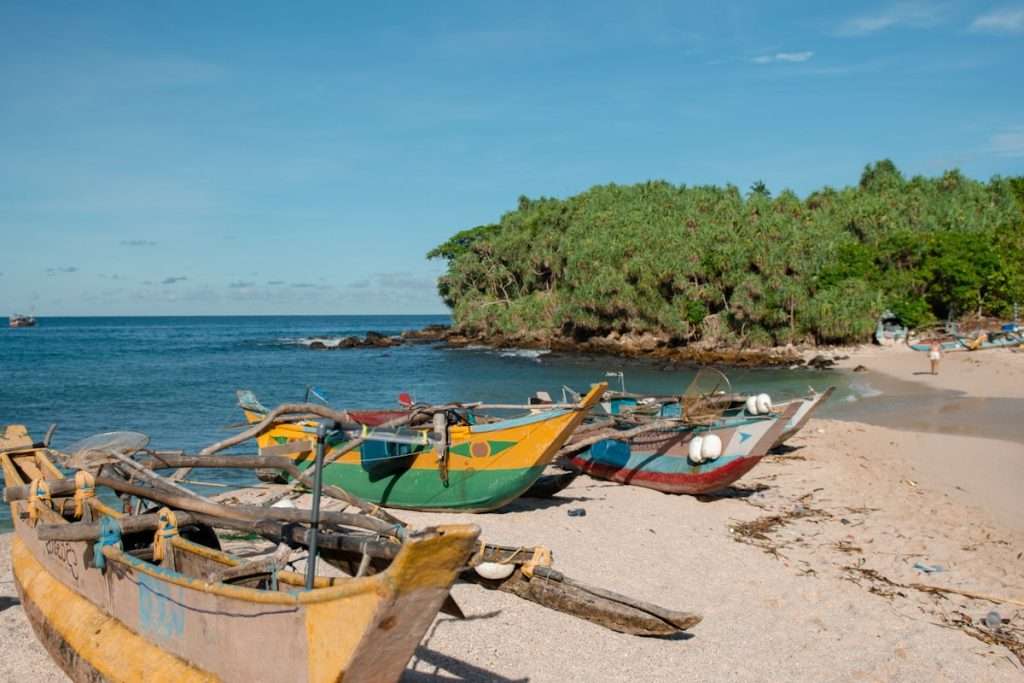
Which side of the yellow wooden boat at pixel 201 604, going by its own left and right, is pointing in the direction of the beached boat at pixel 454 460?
left

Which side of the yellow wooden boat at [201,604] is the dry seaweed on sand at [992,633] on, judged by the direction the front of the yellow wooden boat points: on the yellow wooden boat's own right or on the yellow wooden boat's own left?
on the yellow wooden boat's own left

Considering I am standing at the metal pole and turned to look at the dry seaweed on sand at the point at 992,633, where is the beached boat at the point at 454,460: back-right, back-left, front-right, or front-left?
front-left

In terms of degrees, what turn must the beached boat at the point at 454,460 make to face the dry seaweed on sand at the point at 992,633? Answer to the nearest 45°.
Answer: approximately 45° to its right

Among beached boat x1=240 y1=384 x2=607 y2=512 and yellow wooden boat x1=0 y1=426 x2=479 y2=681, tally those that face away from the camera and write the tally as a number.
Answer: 0

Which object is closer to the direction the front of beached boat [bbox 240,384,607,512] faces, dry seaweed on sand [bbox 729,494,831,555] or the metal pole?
the dry seaweed on sand

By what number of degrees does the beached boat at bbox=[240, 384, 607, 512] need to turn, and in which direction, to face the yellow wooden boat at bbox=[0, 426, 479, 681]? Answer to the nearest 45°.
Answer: approximately 90° to its right

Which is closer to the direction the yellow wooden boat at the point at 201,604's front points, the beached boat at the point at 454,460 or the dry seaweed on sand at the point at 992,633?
the dry seaweed on sand

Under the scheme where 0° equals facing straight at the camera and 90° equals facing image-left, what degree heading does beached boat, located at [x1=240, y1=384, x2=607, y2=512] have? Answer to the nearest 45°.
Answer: approximately 270°

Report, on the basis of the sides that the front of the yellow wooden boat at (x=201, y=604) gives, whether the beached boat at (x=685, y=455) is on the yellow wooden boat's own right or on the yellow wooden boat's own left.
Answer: on the yellow wooden boat's own left

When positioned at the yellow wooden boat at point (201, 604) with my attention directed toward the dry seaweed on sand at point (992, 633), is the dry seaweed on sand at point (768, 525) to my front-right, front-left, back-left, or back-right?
front-left

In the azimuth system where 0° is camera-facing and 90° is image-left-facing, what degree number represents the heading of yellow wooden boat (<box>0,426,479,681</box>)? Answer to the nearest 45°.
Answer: approximately 315°
